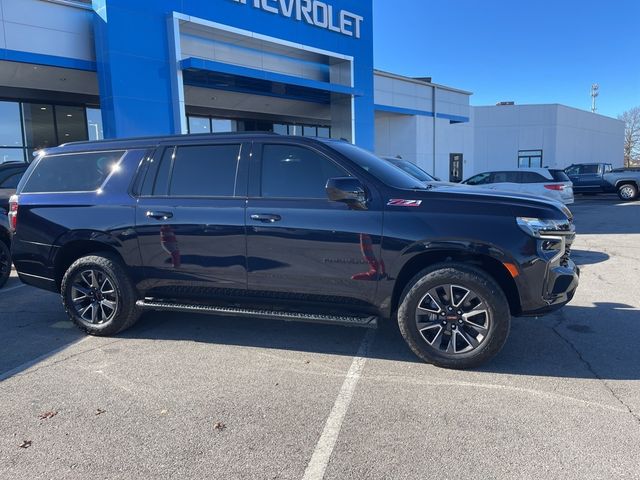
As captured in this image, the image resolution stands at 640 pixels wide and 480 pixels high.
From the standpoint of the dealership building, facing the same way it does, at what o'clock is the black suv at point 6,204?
The black suv is roughly at 2 o'clock from the dealership building.

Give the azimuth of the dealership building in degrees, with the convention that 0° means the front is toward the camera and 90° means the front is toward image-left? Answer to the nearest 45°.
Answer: approximately 315°

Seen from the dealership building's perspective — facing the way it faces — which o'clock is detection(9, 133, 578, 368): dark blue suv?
The dark blue suv is roughly at 1 o'clock from the dealership building.

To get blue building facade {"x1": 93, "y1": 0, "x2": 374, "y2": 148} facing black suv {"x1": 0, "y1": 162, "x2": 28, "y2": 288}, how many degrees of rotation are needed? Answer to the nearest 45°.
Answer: approximately 90° to its right

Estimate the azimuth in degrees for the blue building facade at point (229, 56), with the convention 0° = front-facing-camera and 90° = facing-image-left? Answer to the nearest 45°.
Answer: approximately 315°
